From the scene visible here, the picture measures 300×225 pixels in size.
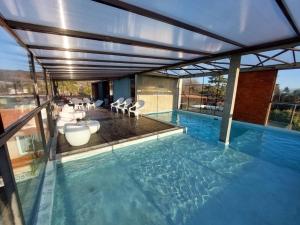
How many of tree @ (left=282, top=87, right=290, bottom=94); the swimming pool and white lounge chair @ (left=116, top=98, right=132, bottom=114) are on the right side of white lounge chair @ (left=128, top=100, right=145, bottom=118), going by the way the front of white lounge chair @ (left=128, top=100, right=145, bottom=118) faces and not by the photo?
1
